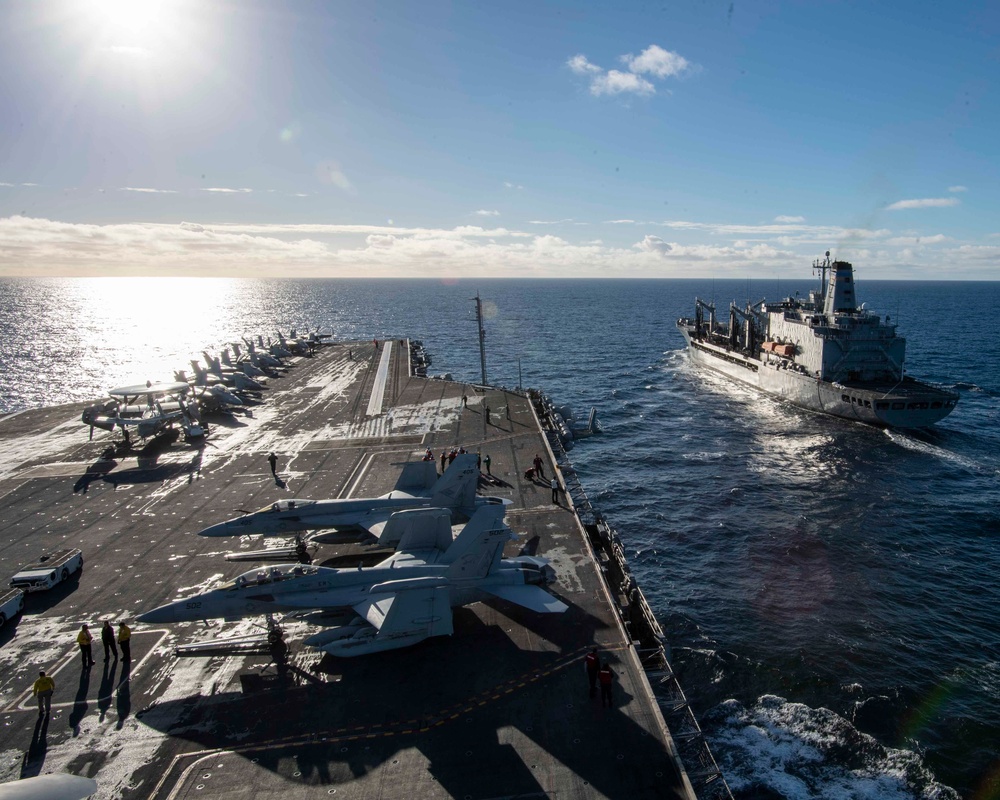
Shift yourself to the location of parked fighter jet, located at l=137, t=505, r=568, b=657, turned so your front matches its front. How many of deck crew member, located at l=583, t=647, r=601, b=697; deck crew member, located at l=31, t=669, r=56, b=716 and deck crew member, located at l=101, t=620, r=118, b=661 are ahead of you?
2

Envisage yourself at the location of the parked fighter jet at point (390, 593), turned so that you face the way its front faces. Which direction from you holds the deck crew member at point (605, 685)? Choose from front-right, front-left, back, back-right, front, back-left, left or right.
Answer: back-left

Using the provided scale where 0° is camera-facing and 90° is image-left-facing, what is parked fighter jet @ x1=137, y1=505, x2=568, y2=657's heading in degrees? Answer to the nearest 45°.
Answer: approximately 90°

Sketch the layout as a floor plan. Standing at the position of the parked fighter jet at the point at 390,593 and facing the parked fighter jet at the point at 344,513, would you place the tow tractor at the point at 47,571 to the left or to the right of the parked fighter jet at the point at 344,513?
left

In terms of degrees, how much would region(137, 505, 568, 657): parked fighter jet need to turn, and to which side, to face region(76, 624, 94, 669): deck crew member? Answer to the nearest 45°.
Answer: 0° — it already faces them

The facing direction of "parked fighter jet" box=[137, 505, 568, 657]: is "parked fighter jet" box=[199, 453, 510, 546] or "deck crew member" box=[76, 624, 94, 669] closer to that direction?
the deck crew member

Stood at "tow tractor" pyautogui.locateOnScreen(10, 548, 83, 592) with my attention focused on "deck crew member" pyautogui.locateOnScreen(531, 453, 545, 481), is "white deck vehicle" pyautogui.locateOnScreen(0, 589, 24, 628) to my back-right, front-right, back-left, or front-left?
back-right

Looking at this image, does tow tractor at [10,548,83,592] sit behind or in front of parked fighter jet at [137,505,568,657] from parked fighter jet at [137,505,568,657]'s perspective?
in front

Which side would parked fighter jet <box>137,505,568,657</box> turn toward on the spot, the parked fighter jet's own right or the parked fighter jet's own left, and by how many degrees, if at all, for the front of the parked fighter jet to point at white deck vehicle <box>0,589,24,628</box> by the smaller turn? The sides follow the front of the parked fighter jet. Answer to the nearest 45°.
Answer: approximately 45° to the parked fighter jet's own right

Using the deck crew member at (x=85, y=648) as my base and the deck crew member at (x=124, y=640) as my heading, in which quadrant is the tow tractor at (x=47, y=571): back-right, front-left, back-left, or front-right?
back-left

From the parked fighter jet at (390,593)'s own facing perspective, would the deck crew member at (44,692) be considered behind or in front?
in front

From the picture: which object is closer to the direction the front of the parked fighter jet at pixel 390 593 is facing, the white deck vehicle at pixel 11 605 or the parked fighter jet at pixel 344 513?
the white deck vehicle

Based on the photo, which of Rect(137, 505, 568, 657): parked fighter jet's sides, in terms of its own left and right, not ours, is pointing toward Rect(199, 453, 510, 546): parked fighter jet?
right

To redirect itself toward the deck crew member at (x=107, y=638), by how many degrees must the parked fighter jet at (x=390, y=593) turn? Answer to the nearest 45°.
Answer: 0° — it already faces them

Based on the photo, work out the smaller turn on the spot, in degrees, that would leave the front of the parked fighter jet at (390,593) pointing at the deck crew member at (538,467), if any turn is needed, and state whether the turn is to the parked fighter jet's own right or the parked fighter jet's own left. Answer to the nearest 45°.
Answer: approximately 135° to the parked fighter jet's own right
